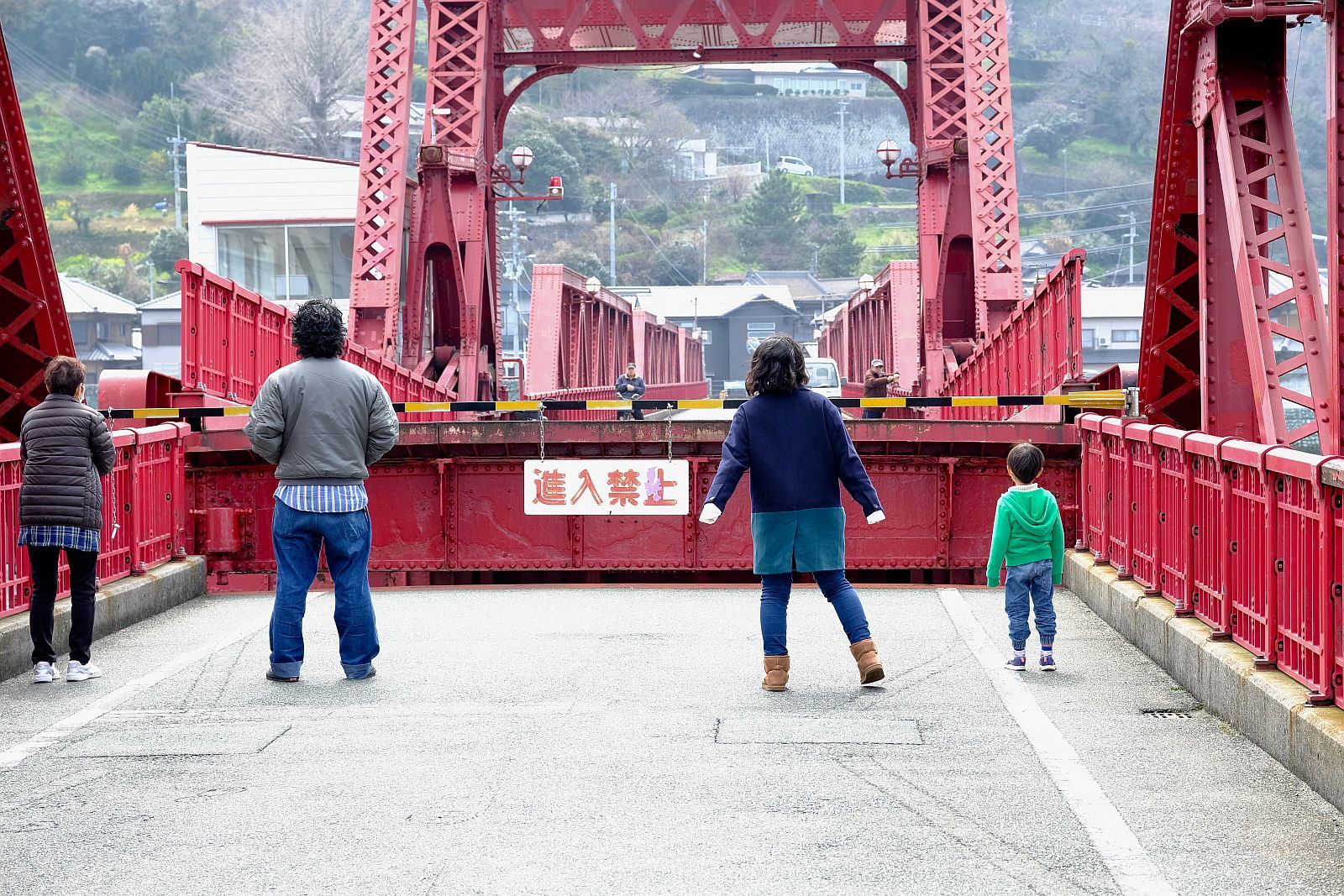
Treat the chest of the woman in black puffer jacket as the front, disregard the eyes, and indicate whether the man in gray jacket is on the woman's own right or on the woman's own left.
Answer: on the woman's own right

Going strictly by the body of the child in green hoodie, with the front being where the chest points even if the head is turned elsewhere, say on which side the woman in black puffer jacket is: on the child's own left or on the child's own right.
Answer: on the child's own left

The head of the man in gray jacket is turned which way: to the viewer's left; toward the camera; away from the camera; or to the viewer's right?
away from the camera

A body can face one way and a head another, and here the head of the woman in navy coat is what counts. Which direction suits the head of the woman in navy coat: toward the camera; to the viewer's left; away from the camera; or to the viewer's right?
away from the camera

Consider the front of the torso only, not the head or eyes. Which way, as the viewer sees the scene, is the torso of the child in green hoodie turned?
away from the camera

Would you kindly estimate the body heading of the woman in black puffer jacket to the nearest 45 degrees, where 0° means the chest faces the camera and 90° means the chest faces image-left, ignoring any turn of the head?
approximately 225°

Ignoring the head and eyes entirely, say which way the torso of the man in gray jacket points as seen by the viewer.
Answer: away from the camera

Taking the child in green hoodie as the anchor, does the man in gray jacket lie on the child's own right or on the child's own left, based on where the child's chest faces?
on the child's own left

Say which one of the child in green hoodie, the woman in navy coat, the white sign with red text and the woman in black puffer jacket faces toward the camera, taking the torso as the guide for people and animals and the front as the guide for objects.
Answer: the white sign with red text

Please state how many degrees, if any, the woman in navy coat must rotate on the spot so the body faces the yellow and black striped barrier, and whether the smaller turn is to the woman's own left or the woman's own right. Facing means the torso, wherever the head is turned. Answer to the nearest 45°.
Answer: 0° — they already face it

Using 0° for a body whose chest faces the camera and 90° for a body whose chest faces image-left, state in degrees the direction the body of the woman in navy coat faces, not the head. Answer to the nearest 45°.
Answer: approximately 180°

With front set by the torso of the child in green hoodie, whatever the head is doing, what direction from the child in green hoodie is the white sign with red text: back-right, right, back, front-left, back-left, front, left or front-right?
front-left

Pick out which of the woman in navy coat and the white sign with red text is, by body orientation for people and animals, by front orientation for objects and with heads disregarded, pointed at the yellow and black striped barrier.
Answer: the woman in navy coat

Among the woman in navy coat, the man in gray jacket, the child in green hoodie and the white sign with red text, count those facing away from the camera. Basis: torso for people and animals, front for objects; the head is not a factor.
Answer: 3

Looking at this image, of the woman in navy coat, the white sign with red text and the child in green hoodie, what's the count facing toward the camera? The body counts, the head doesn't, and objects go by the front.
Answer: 1
